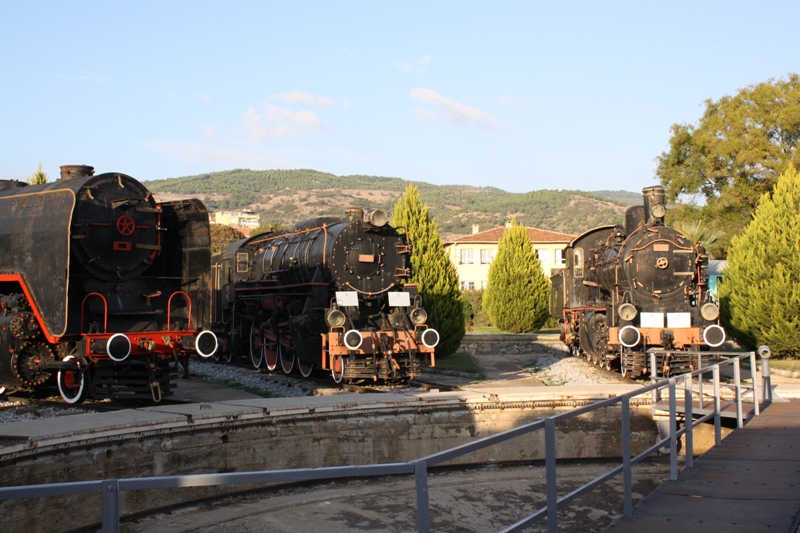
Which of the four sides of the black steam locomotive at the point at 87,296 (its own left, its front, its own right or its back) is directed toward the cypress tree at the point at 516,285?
left

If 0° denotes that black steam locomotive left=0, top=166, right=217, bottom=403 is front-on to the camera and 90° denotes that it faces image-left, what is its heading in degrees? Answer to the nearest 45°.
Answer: approximately 315°

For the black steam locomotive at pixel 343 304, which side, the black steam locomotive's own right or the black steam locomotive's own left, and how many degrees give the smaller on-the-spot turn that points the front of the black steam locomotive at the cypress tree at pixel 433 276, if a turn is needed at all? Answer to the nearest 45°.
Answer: approximately 90° to the black steam locomotive's own left

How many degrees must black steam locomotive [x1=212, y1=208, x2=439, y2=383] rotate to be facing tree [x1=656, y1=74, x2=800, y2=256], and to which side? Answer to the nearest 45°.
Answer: approximately 90° to its left

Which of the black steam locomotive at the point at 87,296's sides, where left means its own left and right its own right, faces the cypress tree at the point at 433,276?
left

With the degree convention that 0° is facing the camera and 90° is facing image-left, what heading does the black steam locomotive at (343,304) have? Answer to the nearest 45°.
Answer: approximately 315°

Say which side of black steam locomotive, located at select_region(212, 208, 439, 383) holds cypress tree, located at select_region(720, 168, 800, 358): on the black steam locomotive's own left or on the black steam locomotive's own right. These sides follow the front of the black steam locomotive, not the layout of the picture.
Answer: on the black steam locomotive's own left

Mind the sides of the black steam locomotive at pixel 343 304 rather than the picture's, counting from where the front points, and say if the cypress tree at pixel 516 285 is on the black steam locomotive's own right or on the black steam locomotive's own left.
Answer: on the black steam locomotive's own left
